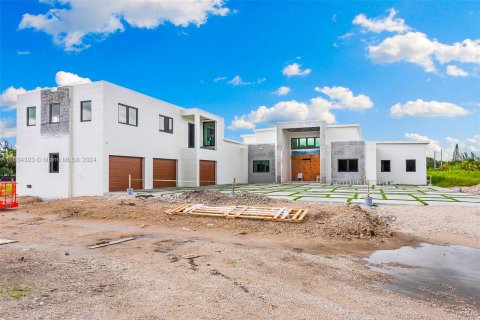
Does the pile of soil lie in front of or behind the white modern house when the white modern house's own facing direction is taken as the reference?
in front

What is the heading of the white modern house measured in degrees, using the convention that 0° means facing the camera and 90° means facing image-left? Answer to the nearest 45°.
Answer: approximately 0°

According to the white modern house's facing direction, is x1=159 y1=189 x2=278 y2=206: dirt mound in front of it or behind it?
in front
